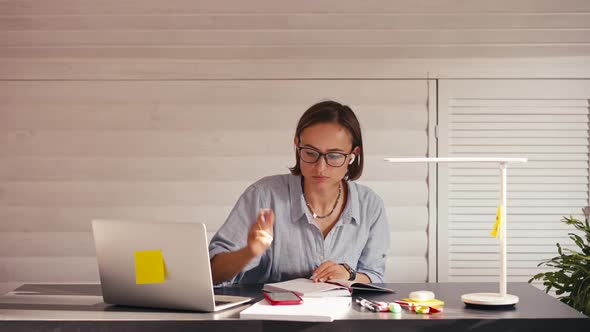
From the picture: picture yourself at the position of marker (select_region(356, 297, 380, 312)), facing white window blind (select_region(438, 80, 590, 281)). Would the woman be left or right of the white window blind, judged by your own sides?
left

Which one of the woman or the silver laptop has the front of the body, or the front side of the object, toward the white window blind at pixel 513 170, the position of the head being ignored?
the silver laptop

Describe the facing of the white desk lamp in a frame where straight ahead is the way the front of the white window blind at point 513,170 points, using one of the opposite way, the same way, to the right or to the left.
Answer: to the right

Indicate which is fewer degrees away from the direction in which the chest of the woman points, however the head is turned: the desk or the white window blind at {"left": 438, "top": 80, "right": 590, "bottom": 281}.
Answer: the desk

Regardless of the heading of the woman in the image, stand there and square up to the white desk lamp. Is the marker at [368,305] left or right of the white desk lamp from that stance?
right

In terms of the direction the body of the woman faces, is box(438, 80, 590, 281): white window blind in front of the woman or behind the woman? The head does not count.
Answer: behind

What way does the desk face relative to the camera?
away from the camera

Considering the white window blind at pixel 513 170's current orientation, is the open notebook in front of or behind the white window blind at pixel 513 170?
in front

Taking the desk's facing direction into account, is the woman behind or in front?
in front

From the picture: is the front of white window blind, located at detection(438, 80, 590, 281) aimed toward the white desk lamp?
yes

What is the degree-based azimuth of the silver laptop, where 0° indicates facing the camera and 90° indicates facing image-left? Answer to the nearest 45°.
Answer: approximately 225°

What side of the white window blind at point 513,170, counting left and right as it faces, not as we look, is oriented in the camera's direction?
front

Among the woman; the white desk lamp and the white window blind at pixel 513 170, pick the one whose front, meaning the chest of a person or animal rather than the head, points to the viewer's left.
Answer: the white desk lamp

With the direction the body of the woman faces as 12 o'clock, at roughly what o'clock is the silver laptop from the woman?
The silver laptop is roughly at 1 o'clock from the woman.

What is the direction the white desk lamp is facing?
to the viewer's left

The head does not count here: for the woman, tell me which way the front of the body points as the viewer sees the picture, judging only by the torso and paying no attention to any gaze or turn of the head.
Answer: toward the camera
